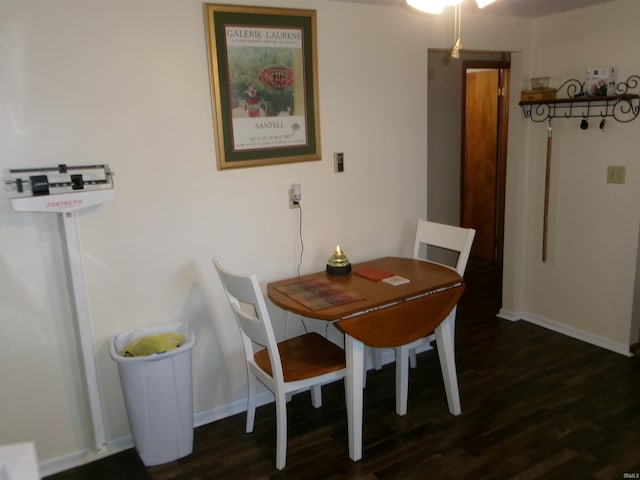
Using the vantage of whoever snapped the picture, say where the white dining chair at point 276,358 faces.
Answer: facing away from the viewer and to the right of the viewer

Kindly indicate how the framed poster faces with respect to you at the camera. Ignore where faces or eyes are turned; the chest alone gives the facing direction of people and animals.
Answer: facing the viewer and to the right of the viewer

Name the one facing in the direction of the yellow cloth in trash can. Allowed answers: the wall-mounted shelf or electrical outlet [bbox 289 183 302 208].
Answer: the wall-mounted shelf

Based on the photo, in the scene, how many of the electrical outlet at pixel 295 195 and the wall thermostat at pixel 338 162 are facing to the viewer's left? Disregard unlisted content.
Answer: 0

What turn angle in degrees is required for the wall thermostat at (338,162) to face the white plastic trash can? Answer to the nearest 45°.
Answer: approximately 90° to its right

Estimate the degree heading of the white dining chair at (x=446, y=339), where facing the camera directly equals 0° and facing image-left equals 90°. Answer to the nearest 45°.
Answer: approximately 45°

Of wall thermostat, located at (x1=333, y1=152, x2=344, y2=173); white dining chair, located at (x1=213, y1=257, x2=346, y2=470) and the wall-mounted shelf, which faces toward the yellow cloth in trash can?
the wall-mounted shelf

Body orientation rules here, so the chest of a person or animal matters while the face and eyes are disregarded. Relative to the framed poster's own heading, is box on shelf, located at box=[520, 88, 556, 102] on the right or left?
on its left

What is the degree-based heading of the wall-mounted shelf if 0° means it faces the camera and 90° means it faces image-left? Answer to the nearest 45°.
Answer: approximately 45°

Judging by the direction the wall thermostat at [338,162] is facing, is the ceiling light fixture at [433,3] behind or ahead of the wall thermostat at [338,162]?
ahead

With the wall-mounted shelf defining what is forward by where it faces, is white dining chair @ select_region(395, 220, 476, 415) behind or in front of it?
in front

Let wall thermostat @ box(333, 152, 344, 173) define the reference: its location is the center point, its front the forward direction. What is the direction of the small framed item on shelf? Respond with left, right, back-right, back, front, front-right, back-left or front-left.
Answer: front-left
